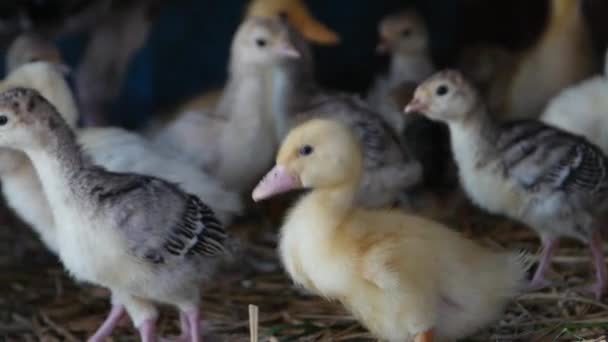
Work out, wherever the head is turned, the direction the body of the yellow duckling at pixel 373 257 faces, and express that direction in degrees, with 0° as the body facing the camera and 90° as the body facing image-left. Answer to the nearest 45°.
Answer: approximately 90°

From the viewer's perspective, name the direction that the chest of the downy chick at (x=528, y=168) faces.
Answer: to the viewer's left

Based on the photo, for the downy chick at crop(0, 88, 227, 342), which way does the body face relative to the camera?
to the viewer's left

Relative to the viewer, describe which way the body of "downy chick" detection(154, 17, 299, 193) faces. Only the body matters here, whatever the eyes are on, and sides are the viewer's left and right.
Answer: facing to the right of the viewer

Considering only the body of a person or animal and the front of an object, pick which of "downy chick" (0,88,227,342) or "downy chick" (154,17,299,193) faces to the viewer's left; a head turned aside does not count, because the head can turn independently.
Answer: "downy chick" (0,88,227,342)
